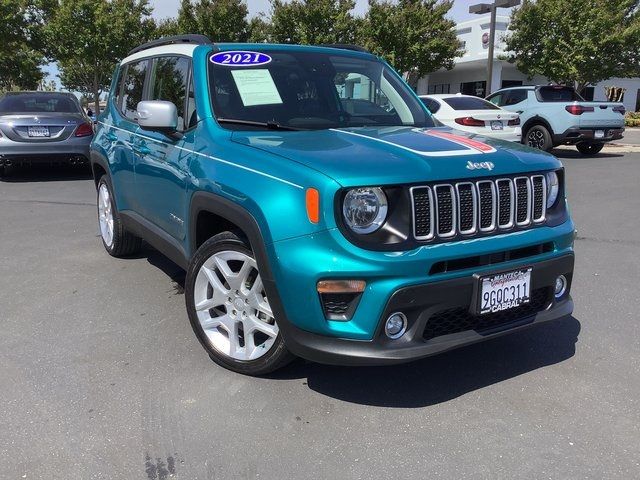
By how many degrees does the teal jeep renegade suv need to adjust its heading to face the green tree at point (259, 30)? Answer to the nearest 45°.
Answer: approximately 135° to its left

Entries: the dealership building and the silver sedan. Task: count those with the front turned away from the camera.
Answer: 1

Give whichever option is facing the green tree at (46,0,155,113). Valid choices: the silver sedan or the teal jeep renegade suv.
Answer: the silver sedan

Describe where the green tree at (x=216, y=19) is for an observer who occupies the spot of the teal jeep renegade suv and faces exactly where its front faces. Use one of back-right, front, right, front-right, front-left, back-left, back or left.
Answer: back-left

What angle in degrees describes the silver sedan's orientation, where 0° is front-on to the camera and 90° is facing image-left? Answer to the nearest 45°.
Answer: approximately 180°

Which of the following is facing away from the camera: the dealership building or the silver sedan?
the silver sedan

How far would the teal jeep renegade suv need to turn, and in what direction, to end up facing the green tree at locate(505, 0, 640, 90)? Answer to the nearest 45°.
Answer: approximately 90° to its left

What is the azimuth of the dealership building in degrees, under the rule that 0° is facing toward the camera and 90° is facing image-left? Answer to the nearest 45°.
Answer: approximately 0°

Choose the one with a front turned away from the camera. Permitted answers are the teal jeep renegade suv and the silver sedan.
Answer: the silver sedan

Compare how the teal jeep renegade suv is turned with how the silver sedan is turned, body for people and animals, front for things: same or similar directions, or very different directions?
very different directions

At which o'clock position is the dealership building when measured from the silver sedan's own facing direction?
The dealership building is roughly at 2 o'clock from the silver sedan.

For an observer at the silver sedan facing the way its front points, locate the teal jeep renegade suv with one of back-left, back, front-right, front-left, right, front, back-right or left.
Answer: back

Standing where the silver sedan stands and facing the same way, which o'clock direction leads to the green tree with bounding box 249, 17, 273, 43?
The green tree is roughly at 1 o'clock from the silver sedan.
